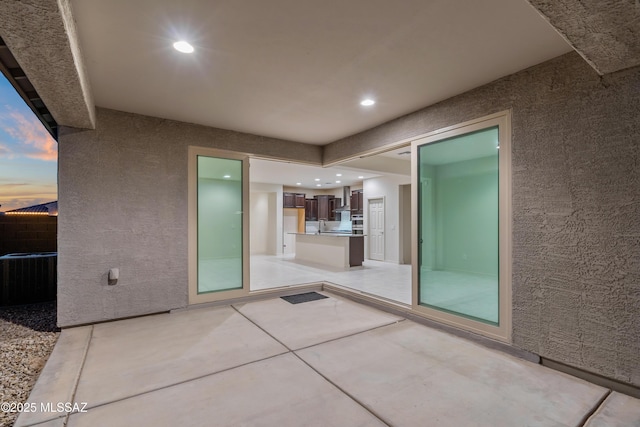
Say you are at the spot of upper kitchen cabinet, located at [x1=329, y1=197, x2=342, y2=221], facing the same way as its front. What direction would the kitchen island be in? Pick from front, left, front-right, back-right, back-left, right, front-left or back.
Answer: front-left

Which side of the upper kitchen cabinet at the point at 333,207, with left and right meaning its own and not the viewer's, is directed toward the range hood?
left

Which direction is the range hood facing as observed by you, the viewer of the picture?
facing the viewer and to the left of the viewer

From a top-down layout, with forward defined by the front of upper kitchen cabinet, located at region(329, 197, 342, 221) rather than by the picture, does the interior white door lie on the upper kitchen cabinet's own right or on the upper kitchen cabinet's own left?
on the upper kitchen cabinet's own left

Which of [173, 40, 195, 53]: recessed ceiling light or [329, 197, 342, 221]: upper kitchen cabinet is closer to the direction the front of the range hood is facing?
the recessed ceiling light

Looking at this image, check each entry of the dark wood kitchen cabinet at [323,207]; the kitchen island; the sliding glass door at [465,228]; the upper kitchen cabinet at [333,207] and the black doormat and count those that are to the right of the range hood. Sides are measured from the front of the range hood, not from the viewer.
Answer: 2

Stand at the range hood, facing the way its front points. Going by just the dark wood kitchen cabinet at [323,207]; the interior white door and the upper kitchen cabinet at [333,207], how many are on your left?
1

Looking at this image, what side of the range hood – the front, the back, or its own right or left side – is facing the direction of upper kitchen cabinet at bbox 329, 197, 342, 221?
right

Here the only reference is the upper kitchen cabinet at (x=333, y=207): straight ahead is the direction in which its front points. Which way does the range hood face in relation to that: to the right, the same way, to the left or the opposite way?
the same way

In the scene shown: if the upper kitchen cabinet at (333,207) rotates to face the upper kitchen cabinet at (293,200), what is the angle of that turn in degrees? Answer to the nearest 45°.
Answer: approximately 45° to its right

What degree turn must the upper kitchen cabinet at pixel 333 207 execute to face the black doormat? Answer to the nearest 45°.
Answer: approximately 45° to its left

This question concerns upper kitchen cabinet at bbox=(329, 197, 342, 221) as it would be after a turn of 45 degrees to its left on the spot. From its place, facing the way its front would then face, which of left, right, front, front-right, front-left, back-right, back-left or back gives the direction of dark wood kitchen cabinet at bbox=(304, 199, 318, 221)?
right

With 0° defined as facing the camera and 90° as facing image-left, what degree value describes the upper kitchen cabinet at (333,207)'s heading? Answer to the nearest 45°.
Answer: approximately 45°

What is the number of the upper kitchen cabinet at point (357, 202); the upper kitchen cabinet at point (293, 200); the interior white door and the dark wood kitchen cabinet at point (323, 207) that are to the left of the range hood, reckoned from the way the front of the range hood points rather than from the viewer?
2

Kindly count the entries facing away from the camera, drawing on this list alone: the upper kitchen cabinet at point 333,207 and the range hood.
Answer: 0
